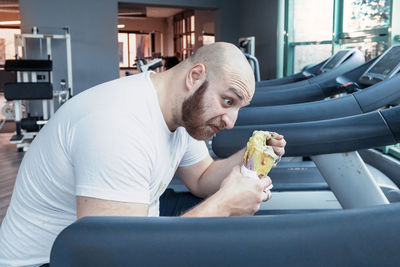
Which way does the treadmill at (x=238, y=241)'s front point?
to the viewer's right

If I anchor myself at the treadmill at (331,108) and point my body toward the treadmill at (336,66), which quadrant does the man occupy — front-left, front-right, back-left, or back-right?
back-left

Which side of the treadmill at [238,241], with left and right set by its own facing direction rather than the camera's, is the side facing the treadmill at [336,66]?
left

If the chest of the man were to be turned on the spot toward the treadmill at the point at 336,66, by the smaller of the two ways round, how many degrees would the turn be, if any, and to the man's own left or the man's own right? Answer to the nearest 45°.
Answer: approximately 45° to the man's own left

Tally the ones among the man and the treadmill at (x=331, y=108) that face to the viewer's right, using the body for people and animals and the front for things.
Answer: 2

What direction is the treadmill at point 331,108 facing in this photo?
to the viewer's right

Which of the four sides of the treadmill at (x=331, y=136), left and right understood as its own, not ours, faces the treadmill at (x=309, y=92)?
left

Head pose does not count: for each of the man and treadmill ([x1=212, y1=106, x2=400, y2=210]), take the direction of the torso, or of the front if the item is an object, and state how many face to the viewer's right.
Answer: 2

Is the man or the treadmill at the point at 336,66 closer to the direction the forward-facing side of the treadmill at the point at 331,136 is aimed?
the treadmill

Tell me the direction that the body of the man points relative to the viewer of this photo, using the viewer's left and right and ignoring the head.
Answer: facing to the right of the viewer

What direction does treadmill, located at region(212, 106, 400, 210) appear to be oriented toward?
to the viewer's right

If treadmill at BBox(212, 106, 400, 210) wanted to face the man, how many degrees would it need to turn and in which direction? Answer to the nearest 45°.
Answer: approximately 135° to its right
